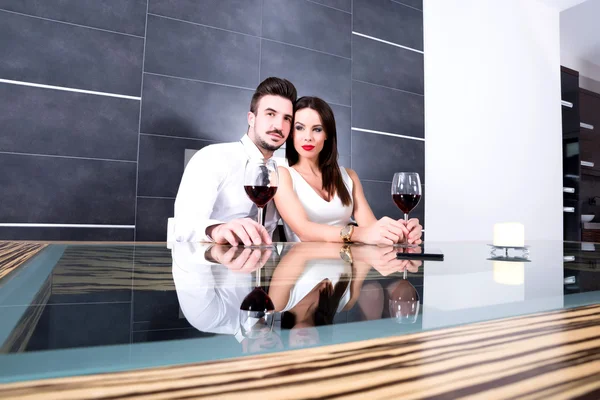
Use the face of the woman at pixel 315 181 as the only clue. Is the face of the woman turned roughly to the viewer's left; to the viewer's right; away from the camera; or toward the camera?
toward the camera

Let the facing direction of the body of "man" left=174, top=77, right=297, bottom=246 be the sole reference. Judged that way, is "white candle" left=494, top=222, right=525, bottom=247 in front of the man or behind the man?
in front

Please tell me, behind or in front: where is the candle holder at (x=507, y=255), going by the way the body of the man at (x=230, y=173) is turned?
in front

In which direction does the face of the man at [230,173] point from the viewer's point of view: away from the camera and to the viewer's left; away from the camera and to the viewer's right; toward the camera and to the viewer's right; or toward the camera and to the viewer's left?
toward the camera and to the viewer's right
